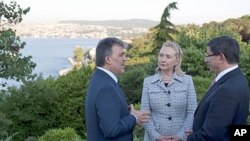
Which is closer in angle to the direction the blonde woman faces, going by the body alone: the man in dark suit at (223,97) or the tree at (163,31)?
the man in dark suit

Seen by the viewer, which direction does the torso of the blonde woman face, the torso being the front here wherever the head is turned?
toward the camera

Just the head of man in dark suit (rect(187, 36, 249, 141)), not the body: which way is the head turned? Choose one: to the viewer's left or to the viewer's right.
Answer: to the viewer's left

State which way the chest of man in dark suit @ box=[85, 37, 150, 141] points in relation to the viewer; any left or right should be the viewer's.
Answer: facing to the right of the viewer

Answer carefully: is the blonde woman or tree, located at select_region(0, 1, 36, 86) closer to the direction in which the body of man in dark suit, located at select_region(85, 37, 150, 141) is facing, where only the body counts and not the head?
the blonde woman

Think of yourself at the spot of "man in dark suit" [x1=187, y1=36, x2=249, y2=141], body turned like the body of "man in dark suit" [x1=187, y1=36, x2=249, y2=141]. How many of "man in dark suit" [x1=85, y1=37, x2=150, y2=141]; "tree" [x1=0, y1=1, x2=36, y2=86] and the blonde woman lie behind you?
0

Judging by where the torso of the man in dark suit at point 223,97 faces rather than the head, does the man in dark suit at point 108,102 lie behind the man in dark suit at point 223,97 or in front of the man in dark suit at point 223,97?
in front

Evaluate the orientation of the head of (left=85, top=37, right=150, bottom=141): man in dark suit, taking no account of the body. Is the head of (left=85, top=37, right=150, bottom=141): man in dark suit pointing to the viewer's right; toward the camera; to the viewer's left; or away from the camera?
to the viewer's right

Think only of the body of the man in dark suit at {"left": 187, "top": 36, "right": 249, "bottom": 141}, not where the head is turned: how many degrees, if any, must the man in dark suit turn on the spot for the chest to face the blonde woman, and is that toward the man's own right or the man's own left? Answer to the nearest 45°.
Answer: approximately 45° to the man's own right

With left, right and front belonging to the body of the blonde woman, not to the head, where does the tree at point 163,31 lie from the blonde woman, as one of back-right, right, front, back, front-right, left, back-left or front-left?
back

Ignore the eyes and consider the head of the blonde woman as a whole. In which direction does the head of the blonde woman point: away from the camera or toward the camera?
toward the camera

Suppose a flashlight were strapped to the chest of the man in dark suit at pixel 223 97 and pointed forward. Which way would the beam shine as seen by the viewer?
to the viewer's left

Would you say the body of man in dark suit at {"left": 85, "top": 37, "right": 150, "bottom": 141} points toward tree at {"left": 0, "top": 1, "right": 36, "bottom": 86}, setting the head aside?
no

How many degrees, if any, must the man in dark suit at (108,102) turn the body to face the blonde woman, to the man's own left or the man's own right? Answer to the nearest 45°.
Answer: approximately 45° to the man's own left

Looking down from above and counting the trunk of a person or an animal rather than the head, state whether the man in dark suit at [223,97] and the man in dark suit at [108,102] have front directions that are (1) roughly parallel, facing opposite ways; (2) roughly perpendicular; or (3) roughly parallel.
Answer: roughly parallel, facing opposite ways
